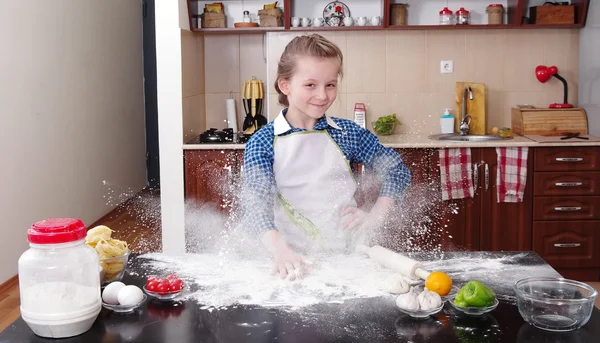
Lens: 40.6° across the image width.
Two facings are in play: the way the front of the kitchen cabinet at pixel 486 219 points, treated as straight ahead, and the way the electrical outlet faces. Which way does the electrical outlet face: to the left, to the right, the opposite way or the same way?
the same way

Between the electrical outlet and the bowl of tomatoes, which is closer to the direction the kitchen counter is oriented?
the bowl of tomatoes

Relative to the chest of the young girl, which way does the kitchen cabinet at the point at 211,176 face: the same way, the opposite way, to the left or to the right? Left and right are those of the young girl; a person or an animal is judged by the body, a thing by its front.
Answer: the same way

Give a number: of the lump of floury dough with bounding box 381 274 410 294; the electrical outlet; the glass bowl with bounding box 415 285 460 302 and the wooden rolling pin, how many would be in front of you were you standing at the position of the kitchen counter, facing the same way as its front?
3

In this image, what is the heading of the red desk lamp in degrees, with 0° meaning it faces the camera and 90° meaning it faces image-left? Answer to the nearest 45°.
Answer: approximately 90°

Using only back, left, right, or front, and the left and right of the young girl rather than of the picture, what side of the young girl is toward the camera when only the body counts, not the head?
front

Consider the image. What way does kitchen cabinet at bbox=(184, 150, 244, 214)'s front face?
toward the camera

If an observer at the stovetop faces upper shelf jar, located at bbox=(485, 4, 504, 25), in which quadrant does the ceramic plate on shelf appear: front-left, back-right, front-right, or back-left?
front-left

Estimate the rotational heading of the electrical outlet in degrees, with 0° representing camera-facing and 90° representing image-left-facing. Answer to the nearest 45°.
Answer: approximately 0°

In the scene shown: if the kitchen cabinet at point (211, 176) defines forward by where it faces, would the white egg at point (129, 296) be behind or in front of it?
in front

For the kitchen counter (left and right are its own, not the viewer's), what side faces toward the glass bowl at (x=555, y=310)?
front

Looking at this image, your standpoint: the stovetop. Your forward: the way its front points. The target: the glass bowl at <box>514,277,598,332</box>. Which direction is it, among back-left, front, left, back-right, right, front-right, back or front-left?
front

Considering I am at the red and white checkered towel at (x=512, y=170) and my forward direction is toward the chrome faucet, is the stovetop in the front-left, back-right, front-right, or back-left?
front-left

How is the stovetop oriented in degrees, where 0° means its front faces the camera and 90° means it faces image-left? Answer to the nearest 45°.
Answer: approximately 0°

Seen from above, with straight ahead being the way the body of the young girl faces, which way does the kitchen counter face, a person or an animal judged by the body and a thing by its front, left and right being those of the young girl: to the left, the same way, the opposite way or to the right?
the same way

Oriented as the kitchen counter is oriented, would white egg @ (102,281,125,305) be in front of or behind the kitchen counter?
in front

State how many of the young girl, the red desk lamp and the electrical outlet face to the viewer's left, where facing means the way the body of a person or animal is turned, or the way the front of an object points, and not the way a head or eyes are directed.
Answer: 1

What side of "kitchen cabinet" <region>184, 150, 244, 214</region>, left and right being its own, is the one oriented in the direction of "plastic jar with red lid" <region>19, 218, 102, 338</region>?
front
